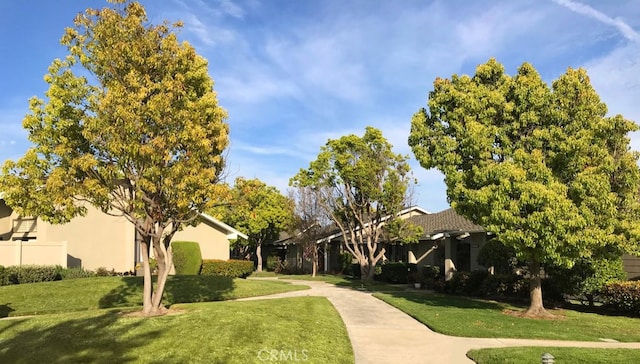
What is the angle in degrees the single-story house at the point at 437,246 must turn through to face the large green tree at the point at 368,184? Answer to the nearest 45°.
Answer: approximately 45° to its right

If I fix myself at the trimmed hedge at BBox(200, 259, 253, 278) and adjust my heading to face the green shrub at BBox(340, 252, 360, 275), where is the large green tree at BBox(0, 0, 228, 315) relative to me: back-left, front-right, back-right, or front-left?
back-right

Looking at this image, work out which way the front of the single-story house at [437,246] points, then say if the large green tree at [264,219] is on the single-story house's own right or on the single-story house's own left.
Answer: on the single-story house's own right

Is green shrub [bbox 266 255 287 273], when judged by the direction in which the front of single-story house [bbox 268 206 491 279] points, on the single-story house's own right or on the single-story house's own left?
on the single-story house's own right

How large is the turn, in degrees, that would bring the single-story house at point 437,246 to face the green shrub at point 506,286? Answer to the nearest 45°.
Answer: approximately 45° to its left

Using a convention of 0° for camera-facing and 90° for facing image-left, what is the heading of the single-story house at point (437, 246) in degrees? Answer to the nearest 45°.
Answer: approximately 45°
